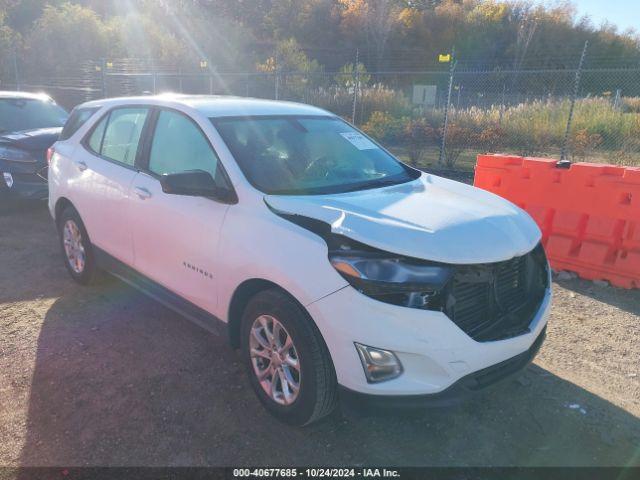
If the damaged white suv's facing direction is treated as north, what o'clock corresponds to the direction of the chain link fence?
The chain link fence is roughly at 8 o'clock from the damaged white suv.

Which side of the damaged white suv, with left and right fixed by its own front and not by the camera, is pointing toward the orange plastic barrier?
left

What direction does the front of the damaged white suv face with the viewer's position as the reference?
facing the viewer and to the right of the viewer

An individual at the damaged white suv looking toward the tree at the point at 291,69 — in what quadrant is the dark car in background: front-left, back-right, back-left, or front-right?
front-left

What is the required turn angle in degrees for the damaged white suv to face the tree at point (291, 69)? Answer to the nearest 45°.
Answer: approximately 135° to its left

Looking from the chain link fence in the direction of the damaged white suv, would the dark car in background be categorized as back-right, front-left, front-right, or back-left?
front-right

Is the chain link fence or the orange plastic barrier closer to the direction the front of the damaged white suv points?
the orange plastic barrier

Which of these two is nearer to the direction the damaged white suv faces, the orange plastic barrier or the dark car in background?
the orange plastic barrier

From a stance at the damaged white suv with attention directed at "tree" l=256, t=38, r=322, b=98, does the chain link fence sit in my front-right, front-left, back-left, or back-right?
front-right

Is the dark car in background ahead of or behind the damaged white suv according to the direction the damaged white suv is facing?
behind
